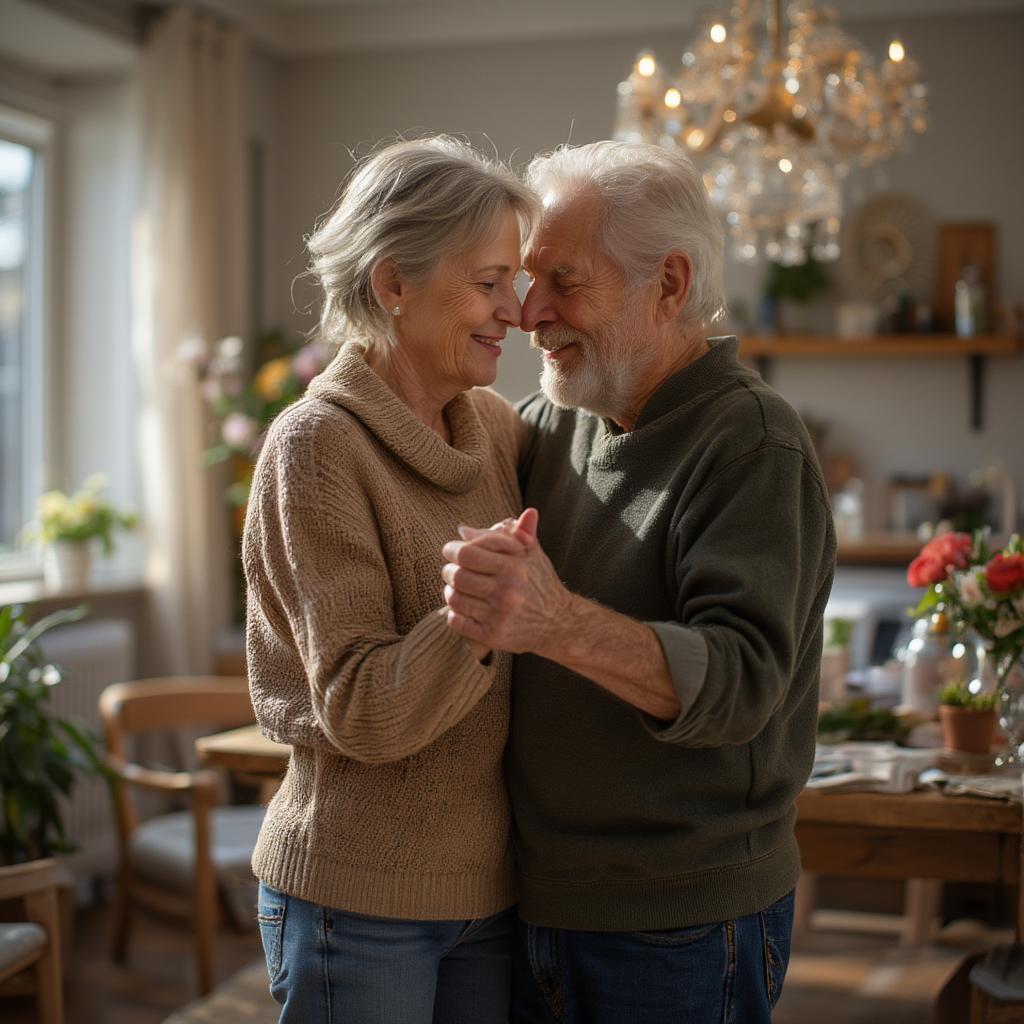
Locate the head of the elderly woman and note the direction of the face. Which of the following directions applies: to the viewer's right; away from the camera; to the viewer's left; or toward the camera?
to the viewer's right

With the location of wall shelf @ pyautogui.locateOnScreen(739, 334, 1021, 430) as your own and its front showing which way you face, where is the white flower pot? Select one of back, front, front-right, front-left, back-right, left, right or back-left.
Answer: front-right

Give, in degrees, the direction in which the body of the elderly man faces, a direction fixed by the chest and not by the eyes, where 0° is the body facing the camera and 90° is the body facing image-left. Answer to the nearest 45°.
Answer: approximately 45°

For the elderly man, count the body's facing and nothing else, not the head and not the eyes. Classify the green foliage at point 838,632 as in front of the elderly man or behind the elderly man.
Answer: behind

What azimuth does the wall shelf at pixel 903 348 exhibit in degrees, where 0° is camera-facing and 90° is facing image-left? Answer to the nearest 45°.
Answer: approximately 0°

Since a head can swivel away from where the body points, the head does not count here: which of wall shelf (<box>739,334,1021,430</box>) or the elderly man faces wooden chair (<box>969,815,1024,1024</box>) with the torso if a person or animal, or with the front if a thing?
the wall shelf

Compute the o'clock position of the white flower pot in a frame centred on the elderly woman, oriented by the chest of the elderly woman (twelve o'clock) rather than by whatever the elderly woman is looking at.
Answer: The white flower pot is roughly at 7 o'clock from the elderly woman.

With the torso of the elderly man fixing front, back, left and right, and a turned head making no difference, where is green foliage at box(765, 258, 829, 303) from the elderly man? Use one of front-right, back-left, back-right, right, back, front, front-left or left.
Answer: back-right

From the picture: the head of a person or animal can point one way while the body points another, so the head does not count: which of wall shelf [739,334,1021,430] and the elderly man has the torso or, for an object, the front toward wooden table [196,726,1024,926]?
the wall shelf

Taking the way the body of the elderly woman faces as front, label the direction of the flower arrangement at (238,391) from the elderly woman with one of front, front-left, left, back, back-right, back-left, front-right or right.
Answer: back-left

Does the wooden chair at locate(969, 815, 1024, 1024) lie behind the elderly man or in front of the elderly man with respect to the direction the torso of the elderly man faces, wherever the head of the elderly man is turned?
behind

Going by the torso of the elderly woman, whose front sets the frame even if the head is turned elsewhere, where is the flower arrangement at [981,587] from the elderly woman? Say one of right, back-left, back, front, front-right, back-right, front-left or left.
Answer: left
